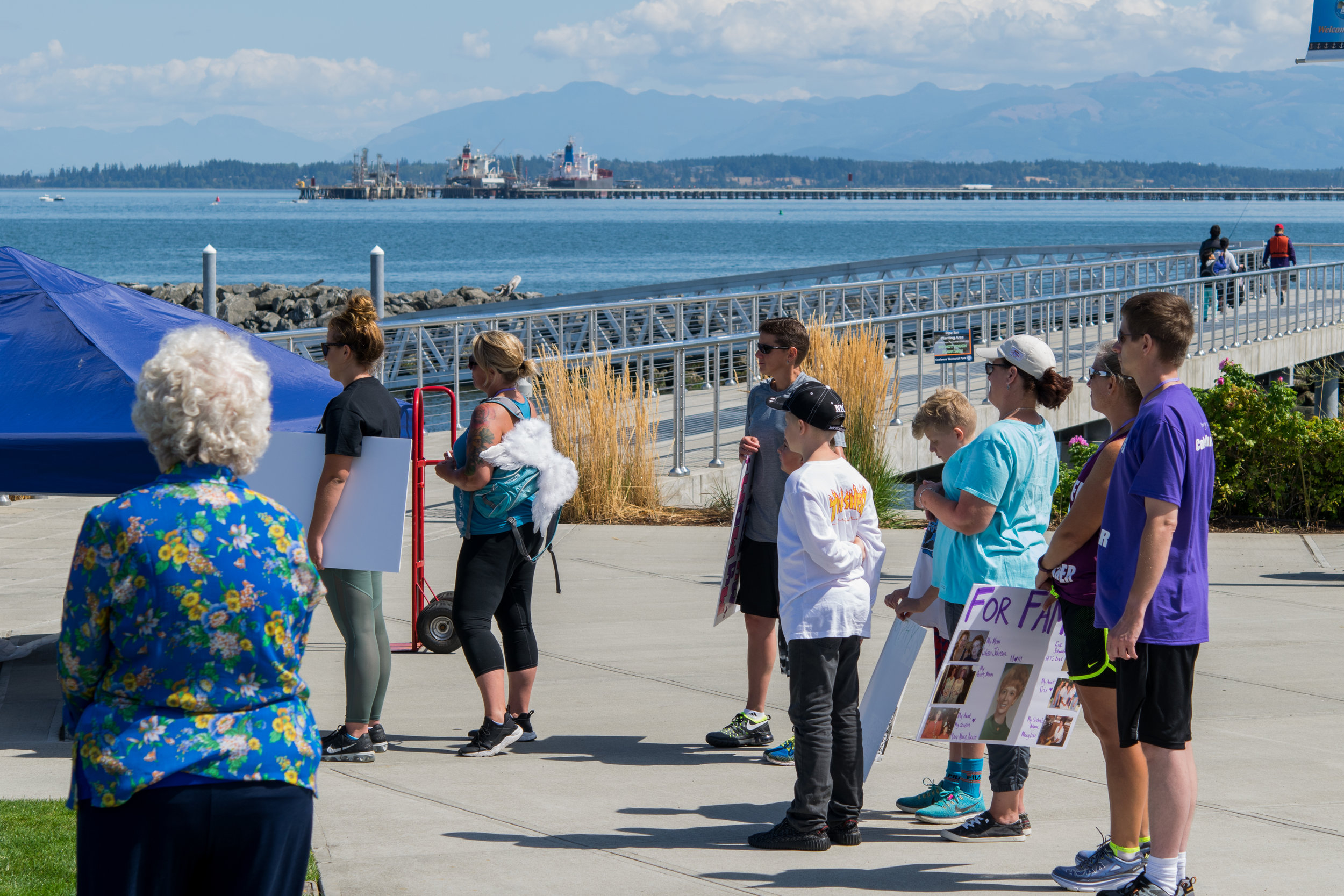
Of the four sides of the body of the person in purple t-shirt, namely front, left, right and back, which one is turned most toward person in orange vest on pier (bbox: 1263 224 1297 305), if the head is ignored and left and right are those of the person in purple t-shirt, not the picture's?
right

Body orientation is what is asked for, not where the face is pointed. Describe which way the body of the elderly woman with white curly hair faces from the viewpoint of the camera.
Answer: away from the camera

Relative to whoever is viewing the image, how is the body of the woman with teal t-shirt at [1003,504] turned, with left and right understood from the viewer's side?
facing to the left of the viewer

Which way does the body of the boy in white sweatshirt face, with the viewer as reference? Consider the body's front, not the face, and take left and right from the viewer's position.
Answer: facing away from the viewer and to the left of the viewer

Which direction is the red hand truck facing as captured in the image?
to the viewer's left

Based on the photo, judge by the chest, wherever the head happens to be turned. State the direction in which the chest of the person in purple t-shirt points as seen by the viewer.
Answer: to the viewer's left

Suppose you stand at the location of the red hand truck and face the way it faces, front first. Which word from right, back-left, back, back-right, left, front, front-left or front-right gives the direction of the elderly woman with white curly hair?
left

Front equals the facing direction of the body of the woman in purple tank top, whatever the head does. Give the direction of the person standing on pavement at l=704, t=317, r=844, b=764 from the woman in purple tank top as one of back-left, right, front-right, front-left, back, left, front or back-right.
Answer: front-right

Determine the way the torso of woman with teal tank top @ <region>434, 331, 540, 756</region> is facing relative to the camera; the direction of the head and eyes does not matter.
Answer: to the viewer's left
